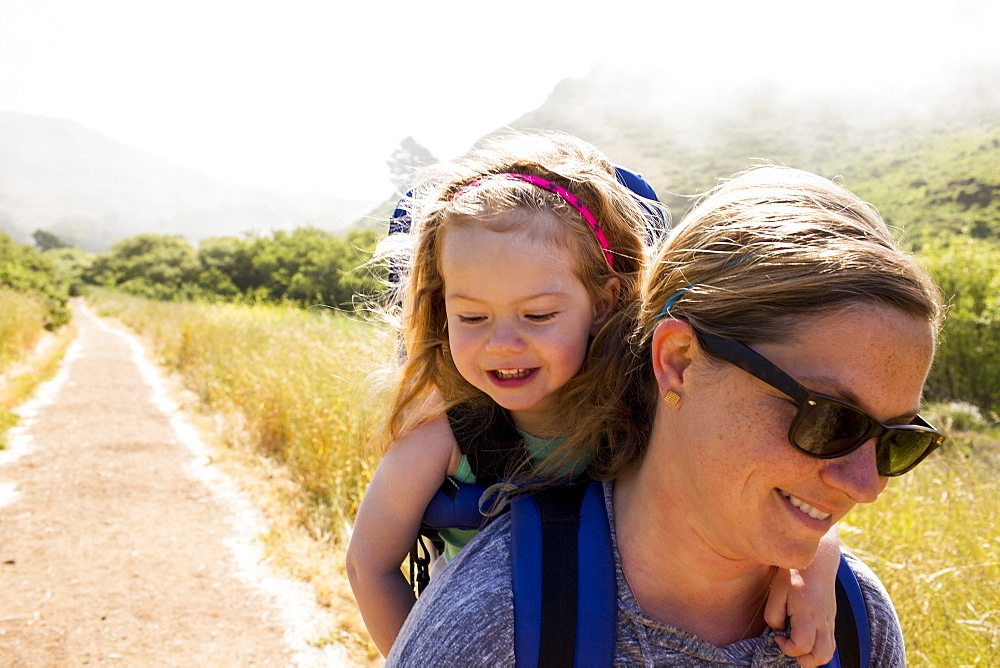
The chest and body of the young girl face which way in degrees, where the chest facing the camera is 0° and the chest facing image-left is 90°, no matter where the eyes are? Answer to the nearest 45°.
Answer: approximately 0°

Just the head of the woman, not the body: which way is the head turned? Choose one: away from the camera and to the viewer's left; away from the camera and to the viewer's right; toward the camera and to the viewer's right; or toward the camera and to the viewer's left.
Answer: toward the camera and to the viewer's right

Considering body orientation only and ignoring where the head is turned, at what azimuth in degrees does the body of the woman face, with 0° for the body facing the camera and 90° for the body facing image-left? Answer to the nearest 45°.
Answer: approximately 315°
